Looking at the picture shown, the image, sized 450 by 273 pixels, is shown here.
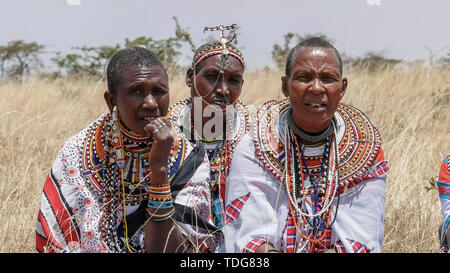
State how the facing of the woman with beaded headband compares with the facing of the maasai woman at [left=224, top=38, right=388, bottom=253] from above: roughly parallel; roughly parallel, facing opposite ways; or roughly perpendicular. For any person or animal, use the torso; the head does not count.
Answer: roughly parallel

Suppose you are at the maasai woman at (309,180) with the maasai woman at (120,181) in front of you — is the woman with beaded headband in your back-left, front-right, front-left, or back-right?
front-right

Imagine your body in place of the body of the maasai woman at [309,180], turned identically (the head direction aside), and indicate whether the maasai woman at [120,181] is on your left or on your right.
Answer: on your right

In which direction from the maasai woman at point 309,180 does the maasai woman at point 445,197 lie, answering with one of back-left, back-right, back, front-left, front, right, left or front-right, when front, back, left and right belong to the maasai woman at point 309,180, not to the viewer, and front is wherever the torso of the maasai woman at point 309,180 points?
left

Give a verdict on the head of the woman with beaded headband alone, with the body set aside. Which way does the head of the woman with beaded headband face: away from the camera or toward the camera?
toward the camera

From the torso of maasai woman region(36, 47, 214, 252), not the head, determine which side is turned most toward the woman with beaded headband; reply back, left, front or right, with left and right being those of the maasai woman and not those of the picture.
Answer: left

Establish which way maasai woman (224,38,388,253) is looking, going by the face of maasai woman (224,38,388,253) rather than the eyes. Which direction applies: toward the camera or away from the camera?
toward the camera

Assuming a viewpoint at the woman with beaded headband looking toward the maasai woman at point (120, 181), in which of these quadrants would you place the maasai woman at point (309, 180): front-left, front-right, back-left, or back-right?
front-left

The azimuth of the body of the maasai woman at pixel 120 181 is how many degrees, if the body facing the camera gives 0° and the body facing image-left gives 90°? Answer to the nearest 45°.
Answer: approximately 315°

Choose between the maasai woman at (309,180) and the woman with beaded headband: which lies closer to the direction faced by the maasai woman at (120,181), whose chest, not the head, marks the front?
the maasai woman

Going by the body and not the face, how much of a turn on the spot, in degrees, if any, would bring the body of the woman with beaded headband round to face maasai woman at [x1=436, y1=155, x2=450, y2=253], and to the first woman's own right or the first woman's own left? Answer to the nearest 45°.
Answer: approximately 45° to the first woman's own left

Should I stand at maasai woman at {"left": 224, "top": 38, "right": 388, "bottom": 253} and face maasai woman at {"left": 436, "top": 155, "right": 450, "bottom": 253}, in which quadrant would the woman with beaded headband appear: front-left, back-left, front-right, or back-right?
back-left

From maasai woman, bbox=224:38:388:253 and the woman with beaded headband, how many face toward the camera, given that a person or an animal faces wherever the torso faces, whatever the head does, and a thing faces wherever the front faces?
2

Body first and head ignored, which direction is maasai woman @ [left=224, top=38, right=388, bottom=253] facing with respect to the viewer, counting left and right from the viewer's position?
facing the viewer
